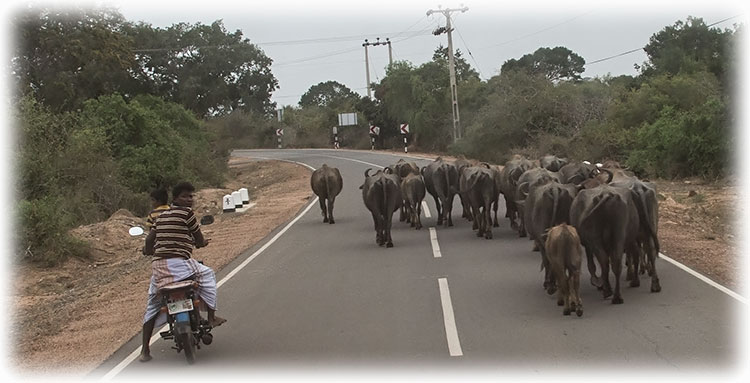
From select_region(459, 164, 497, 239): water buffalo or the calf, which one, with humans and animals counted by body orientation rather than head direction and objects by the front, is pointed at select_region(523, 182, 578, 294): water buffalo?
the calf

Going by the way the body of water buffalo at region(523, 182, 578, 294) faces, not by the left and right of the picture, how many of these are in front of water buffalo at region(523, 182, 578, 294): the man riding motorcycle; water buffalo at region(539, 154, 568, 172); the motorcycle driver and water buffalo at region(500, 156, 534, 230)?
2

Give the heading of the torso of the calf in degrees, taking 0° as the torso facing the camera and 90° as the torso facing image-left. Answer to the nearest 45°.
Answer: approximately 180°

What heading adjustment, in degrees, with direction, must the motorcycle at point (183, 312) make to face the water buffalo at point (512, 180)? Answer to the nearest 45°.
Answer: approximately 45° to its right

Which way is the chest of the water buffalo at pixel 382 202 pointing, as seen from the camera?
away from the camera

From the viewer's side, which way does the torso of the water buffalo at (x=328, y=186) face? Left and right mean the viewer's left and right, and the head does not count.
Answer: facing away from the viewer

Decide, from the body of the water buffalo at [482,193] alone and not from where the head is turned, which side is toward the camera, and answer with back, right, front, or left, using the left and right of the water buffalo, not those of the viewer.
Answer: back

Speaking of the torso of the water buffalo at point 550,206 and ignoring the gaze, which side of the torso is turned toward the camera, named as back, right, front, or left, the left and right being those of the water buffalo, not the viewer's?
back

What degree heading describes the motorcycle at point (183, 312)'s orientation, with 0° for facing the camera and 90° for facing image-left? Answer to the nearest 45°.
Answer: approximately 180°

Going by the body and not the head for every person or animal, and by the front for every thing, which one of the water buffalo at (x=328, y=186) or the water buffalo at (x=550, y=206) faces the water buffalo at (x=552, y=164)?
the water buffalo at (x=550, y=206)

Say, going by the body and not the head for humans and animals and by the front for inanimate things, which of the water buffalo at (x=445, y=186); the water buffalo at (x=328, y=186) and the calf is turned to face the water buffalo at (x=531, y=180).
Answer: the calf

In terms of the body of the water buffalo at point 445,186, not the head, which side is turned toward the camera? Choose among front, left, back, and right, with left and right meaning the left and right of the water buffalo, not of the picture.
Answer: back
